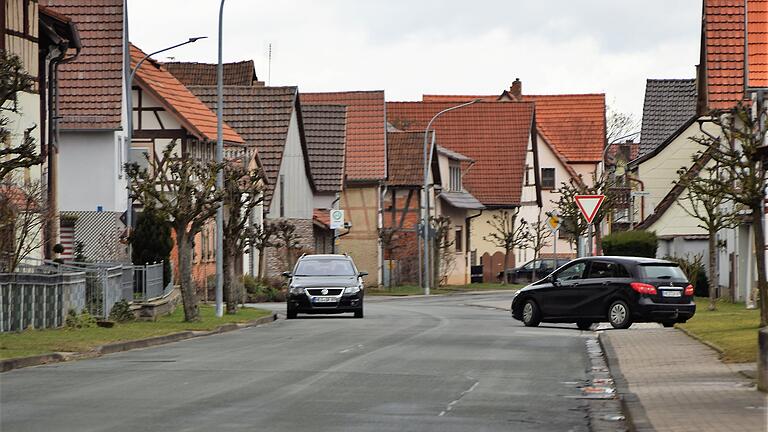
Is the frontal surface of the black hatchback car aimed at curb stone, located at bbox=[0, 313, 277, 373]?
no

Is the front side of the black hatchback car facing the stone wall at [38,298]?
no
